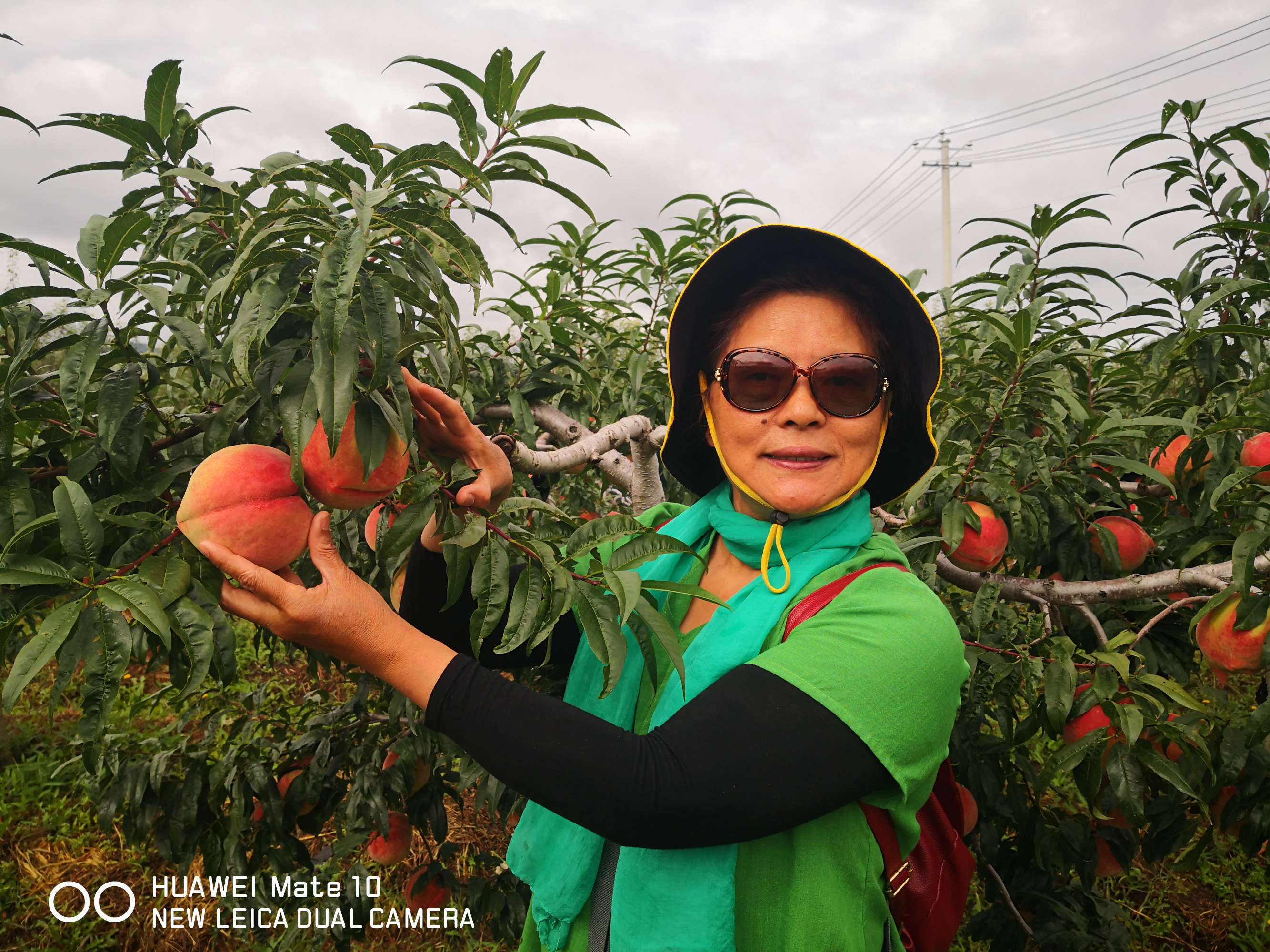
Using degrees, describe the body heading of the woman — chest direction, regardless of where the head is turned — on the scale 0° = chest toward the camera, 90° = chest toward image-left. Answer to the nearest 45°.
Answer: approximately 45°

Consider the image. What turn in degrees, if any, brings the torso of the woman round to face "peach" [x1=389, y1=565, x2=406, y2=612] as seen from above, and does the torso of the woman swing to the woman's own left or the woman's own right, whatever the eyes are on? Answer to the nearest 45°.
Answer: approximately 90° to the woman's own right

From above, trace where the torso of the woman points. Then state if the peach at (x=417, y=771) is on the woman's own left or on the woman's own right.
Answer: on the woman's own right

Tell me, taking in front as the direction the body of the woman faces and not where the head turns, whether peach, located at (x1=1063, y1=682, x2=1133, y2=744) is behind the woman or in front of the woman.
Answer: behind
